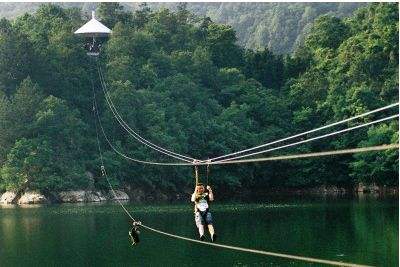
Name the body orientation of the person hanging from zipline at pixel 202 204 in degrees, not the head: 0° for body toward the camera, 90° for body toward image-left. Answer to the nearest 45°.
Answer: approximately 0°
